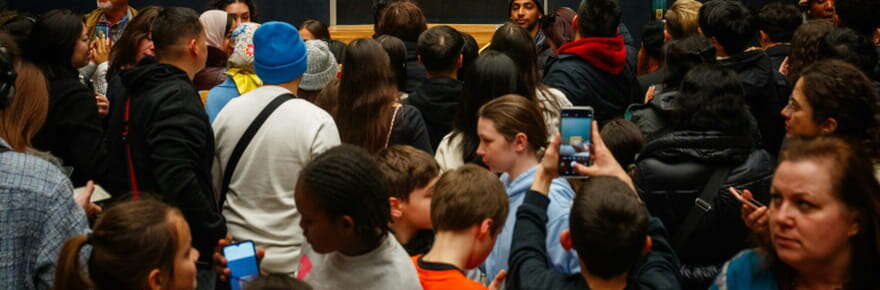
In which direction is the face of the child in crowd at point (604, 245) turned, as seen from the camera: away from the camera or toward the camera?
away from the camera

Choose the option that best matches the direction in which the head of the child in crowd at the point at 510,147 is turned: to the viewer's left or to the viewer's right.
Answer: to the viewer's left

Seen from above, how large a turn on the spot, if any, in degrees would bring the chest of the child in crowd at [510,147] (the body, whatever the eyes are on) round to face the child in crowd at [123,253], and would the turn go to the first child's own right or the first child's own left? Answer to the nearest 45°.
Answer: approximately 45° to the first child's own left

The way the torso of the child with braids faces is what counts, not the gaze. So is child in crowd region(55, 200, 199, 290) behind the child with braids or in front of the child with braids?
in front

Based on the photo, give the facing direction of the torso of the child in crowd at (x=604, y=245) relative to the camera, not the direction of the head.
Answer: away from the camera

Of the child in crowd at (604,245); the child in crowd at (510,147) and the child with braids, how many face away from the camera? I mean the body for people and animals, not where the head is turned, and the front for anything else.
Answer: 1

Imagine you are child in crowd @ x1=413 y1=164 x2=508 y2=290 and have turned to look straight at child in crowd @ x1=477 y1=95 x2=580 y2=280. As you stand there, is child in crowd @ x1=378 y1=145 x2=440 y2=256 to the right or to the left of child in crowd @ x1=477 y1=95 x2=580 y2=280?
left

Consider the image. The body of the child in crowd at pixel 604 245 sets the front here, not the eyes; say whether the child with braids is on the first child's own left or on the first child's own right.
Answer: on the first child's own left

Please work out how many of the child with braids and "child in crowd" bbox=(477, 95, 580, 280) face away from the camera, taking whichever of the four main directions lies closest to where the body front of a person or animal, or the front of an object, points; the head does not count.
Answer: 0

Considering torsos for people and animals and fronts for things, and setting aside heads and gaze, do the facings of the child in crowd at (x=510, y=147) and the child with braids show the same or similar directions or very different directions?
same or similar directions
